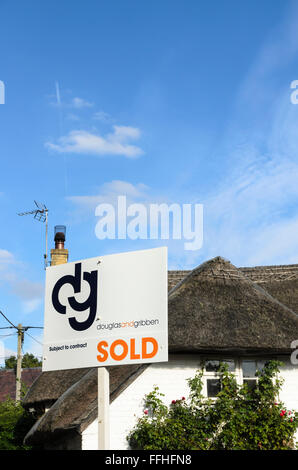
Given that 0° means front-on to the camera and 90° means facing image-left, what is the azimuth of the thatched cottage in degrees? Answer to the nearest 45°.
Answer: approximately 0°

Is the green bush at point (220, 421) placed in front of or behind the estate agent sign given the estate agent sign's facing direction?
behind

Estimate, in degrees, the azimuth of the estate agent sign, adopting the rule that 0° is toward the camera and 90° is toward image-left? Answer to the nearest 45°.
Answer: approximately 45°

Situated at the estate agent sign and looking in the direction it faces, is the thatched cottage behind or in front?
behind
